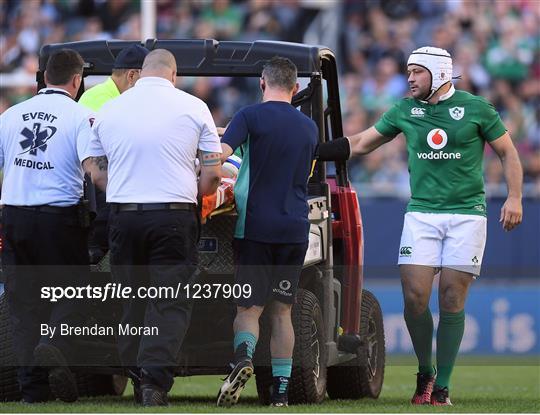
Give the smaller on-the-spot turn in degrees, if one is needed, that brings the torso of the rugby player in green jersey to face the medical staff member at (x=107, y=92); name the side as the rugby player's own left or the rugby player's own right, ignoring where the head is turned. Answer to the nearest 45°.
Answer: approximately 90° to the rugby player's own right

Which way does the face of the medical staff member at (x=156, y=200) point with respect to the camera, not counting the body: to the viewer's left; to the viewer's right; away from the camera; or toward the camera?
away from the camera

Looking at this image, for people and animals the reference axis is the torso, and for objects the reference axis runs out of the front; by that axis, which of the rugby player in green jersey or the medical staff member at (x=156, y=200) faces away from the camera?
the medical staff member

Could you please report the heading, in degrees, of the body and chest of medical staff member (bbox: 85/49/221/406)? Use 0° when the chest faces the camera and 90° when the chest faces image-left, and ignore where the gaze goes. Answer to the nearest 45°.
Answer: approximately 180°

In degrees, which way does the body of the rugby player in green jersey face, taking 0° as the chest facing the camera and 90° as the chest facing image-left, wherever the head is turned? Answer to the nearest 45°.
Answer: approximately 0°

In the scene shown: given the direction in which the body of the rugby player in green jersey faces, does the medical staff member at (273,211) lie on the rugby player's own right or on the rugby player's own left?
on the rugby player's own right

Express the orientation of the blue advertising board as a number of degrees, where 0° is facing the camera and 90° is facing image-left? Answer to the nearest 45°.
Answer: approximately 0°

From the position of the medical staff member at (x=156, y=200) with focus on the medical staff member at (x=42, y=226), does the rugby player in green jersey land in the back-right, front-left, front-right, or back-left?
back-right

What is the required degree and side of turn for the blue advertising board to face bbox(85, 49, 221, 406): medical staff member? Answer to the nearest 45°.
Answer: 0° — it already faces them

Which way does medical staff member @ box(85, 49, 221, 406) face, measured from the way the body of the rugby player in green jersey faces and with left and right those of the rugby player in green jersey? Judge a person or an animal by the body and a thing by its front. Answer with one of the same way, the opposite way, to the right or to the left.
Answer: the opposite way

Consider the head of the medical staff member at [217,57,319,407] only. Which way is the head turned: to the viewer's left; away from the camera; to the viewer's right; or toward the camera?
away from the camera

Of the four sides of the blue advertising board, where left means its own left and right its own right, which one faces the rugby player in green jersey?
front

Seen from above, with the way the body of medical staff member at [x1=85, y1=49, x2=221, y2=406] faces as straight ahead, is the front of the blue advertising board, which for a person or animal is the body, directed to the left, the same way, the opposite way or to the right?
the opposite way
